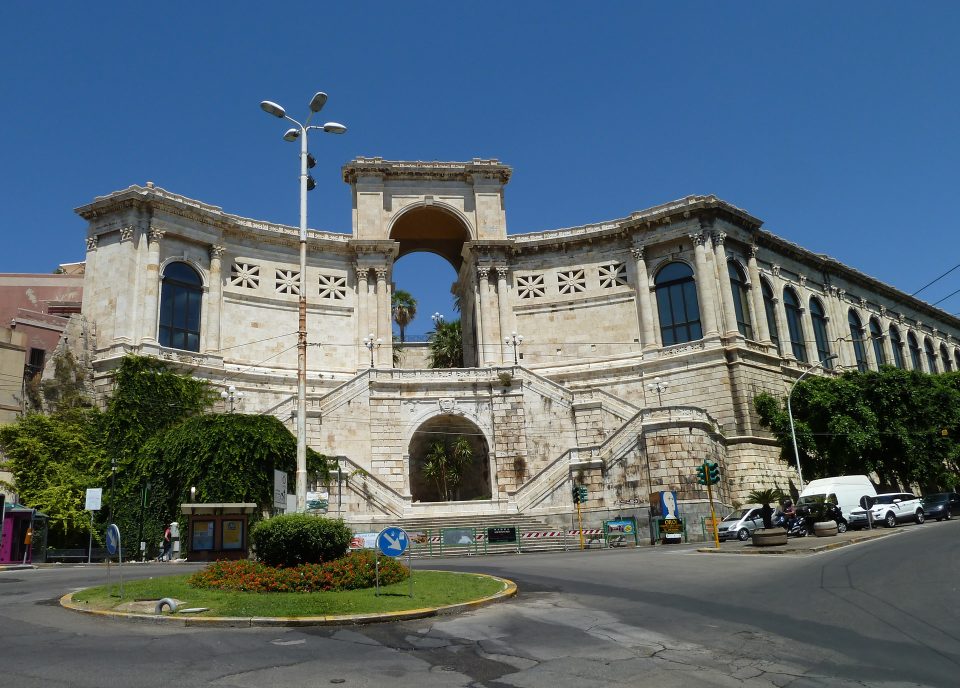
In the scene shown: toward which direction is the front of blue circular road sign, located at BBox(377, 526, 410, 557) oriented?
toward the camera

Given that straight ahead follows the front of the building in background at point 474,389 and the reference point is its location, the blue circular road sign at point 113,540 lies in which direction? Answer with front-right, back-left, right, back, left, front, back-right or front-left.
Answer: front

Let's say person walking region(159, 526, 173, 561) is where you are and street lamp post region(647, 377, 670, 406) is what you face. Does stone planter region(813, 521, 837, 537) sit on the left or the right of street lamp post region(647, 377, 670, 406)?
right

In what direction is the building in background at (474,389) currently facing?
toward the camera

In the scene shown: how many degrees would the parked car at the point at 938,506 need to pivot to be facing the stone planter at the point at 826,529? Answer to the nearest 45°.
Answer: approximately 45° to its left

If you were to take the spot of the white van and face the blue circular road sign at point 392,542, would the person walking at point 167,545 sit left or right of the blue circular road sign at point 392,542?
right

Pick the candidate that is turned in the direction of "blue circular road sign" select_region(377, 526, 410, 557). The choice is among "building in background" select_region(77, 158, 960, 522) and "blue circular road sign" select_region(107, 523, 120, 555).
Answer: the building in background

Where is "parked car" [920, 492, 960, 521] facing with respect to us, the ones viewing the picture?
facing the viewer and to the left of the viewer

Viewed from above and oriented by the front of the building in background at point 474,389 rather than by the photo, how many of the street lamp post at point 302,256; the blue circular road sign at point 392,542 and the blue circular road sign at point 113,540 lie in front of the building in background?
3

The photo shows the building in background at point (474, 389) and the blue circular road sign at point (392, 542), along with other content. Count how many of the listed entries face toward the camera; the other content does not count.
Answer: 2

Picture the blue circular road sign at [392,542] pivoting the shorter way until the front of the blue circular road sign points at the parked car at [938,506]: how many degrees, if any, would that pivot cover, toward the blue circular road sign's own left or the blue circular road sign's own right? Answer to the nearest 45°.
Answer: approximately 135° to the blue circular road sign's own left

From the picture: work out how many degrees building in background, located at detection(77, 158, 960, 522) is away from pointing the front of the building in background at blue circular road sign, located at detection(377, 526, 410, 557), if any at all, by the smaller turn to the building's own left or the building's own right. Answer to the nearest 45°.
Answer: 0° — it already faces it

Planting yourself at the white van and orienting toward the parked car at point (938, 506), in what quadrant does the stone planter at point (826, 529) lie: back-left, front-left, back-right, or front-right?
back-right

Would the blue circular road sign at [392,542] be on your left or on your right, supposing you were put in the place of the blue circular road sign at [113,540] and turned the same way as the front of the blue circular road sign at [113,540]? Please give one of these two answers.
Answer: on your left
